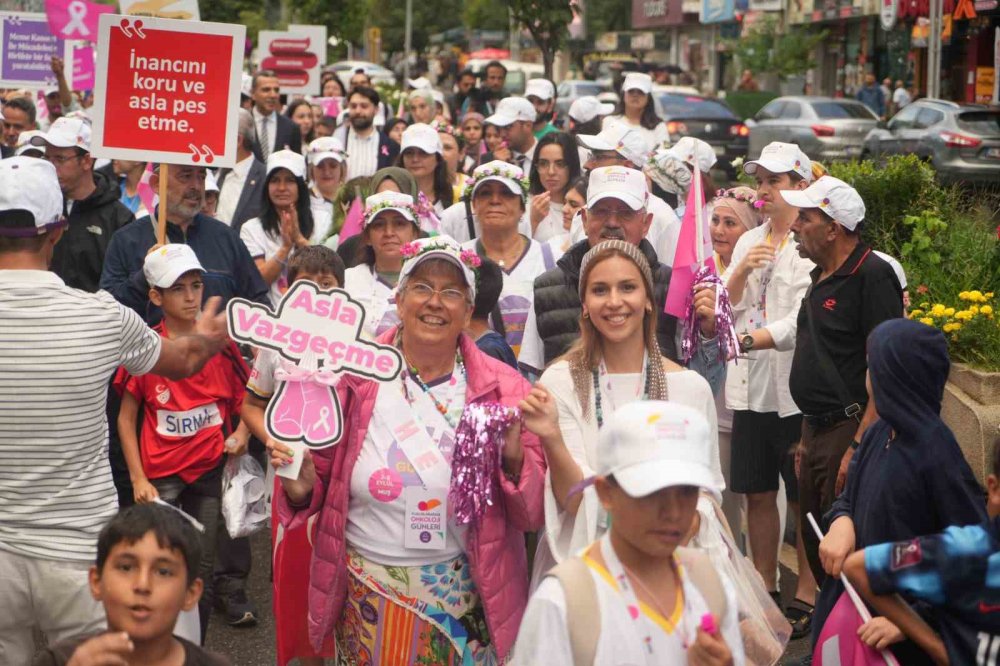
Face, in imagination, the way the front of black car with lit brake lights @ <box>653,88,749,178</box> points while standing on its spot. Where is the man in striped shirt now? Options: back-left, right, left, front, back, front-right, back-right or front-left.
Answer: back-left

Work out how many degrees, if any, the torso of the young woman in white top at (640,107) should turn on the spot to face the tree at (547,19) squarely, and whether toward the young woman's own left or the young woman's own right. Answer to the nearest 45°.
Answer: approximately 180°

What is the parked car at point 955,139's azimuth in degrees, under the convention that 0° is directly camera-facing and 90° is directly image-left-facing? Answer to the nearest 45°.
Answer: approximately 135°

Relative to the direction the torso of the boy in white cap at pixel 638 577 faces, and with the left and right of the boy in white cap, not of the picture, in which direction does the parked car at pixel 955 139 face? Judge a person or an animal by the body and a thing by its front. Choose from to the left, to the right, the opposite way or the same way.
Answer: the opposite way

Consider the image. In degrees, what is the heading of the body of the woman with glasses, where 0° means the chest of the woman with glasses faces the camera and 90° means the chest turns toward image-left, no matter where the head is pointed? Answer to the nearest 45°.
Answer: approximately 0°

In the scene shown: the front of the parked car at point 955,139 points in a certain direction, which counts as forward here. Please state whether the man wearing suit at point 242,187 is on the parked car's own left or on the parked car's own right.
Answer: on the parked car's own left

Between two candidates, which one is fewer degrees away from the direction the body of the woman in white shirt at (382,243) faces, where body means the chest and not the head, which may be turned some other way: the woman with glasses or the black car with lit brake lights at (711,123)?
the woman with glasses
